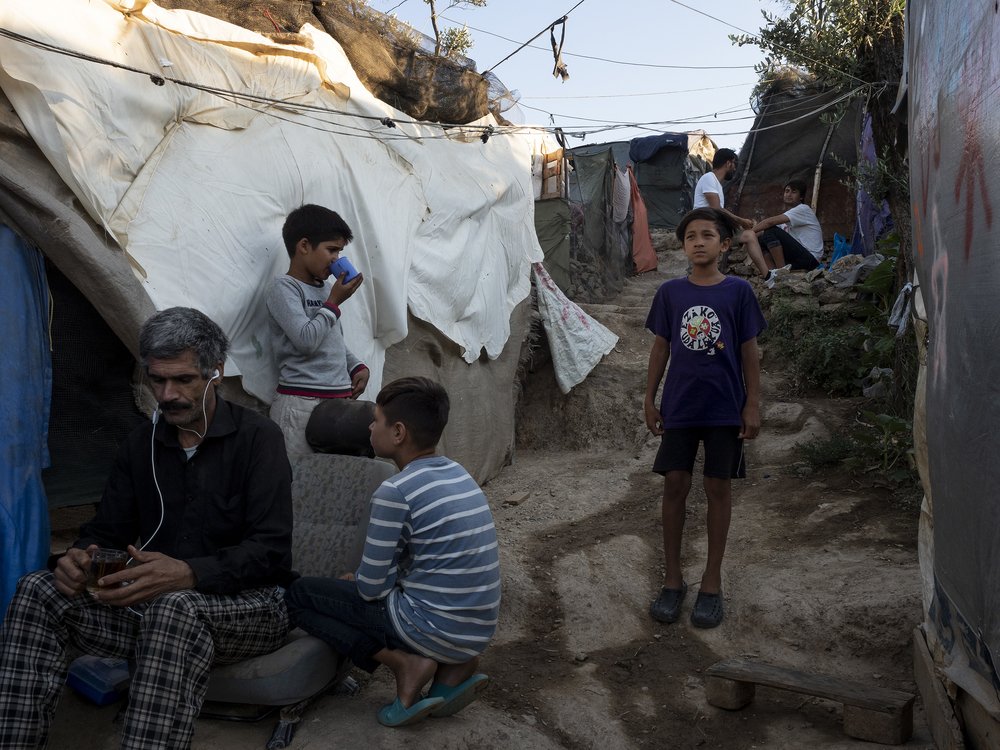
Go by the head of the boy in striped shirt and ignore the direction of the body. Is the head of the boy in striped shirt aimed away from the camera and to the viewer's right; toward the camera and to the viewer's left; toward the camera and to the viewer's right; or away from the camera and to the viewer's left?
away from the camera and to the viewer's left

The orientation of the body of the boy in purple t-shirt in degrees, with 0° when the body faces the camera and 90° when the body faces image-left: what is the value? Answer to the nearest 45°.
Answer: approximately 0°

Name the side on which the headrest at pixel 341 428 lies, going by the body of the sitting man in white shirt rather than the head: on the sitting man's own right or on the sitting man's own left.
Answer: on the sitting man's own right

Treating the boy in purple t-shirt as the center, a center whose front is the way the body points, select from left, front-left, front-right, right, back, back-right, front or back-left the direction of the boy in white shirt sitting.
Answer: back

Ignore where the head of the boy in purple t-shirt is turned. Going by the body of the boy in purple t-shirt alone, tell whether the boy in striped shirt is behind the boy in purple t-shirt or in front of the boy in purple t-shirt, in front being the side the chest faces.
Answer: in front

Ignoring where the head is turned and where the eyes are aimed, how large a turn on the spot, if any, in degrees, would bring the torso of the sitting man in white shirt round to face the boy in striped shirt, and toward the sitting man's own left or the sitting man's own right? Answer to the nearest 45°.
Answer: approximately 90° to the sitting man's own right

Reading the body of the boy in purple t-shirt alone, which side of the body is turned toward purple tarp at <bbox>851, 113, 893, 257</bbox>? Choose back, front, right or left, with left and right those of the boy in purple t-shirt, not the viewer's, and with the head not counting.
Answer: back

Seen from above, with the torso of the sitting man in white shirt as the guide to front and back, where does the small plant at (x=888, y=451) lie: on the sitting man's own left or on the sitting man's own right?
on the sitting man's own right

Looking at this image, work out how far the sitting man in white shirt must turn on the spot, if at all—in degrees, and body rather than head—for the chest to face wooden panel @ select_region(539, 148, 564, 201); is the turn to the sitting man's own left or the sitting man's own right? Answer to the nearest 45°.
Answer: approximately 135° to the sitting man's own left

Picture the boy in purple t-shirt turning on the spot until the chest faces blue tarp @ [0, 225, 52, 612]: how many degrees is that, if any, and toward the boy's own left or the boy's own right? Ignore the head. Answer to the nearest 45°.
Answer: approximately 45° to the boy's own right

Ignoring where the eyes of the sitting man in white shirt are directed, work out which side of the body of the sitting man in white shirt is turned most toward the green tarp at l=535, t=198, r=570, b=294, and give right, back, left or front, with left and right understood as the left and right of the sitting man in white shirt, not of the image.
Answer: back

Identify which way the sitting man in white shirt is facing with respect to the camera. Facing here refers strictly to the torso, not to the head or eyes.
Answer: to the viewer's right
